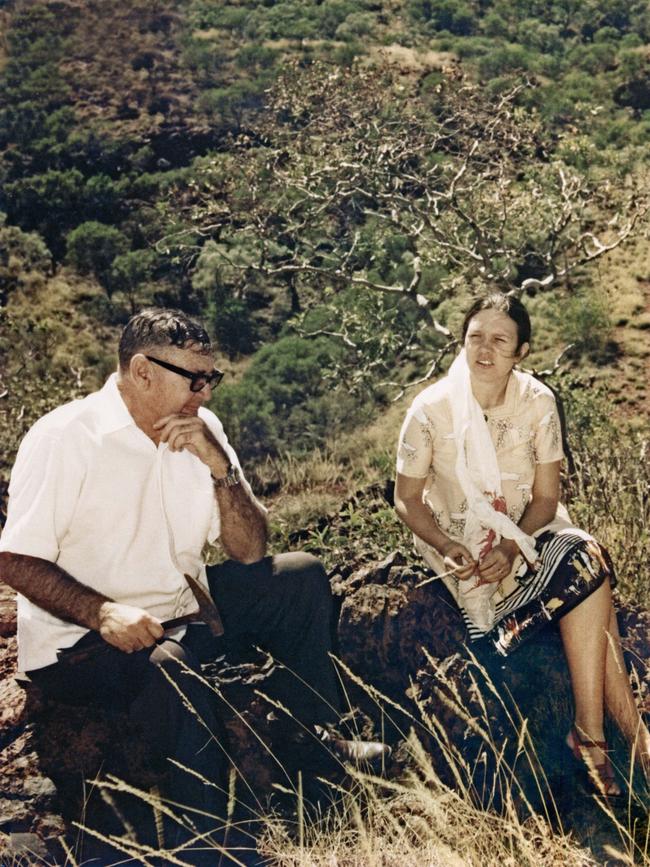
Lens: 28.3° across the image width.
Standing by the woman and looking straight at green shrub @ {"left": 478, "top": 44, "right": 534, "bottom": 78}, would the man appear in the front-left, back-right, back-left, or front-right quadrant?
back-left

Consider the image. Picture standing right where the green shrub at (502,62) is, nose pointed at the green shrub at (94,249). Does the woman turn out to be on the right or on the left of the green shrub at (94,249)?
left

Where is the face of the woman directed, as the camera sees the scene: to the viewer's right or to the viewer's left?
to the viewer's left

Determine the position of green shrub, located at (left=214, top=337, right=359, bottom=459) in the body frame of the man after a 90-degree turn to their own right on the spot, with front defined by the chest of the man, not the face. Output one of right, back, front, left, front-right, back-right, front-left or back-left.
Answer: back-right

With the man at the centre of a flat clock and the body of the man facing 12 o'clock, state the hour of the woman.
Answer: The woman is roughly at 10 o'clock from the man.

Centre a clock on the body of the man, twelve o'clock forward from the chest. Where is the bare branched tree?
The bare branched tree is roughly at 8 o'clock from the man.

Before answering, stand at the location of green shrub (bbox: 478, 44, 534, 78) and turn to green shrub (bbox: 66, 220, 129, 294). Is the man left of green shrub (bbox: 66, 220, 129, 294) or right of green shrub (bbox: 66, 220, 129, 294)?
left

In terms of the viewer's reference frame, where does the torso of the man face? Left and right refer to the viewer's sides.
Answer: facing the viewer and to the right of the viewer

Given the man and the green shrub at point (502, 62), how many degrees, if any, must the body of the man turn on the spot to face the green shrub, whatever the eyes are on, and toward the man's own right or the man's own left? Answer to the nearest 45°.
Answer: approximately 135° to the man's own left

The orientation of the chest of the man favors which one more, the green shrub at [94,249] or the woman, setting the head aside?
the woman

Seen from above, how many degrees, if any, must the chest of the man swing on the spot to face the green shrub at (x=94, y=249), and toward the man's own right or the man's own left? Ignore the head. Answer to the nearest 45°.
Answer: approximately 135° to the man's own left
